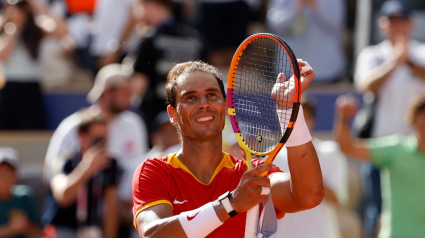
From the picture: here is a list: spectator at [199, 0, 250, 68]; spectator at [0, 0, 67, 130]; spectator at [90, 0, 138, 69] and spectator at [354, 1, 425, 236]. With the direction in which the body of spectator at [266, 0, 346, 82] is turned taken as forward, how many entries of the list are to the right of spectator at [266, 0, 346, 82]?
3

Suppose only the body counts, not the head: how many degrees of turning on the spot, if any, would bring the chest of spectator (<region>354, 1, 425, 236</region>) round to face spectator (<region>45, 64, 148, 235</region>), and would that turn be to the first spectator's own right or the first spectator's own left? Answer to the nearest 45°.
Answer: approximately 90° to the first spectator's own right

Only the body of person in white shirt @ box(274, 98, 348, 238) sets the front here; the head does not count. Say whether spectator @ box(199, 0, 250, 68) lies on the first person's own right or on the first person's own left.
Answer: on the first person's own right

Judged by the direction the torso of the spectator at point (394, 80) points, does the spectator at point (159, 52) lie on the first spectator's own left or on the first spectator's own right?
on the first spectator's own right

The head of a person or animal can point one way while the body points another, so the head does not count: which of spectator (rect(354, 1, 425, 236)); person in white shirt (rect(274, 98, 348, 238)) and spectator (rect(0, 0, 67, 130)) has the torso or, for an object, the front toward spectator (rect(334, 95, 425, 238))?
spectator (rect(354, 1, 425, 236))

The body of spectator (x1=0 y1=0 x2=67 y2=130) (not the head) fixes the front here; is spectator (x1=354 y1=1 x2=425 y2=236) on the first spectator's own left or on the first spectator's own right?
on the first spectator's own left

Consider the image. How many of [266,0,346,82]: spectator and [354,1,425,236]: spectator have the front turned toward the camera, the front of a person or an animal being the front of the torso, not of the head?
2
